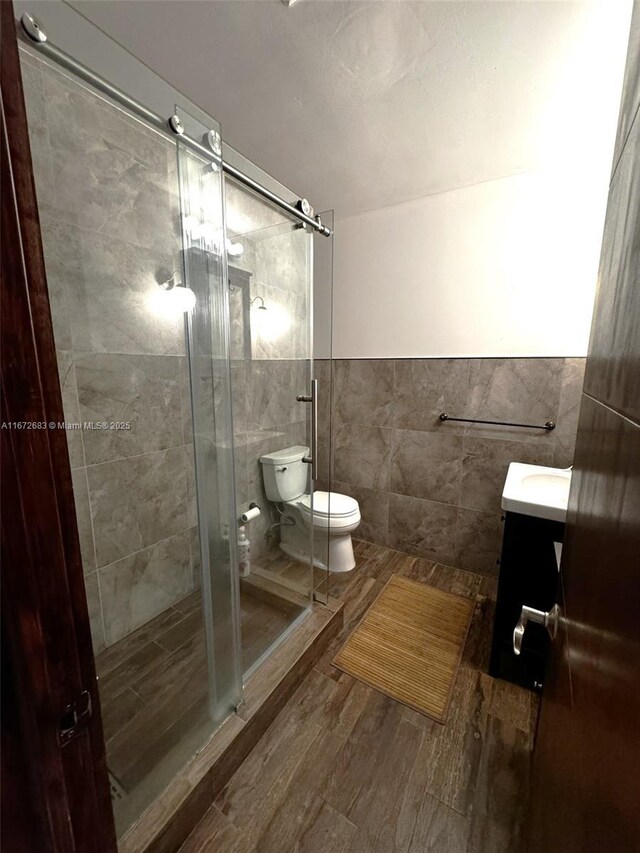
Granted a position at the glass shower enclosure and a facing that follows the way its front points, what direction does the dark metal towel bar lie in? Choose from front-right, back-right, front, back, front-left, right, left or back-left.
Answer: front-left

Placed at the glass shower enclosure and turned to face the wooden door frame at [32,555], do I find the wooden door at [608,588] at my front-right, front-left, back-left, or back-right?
front-left

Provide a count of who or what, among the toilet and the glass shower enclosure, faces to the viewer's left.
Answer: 0

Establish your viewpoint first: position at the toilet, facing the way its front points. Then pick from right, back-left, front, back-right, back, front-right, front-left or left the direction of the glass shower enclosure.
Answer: right

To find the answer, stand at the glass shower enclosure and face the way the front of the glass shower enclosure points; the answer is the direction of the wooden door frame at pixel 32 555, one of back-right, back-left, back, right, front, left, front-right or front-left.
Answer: front-right

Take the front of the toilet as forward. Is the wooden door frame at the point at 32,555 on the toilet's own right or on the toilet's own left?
on the toilet's own right

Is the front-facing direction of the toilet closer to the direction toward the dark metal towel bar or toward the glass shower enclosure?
the dark metal towel bar

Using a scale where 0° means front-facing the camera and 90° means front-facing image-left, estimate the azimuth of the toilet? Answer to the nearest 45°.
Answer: approximately 315°

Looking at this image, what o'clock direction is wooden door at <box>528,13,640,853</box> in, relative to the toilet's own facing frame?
The wooden door is roughly at 1 o'clock from the toilet.

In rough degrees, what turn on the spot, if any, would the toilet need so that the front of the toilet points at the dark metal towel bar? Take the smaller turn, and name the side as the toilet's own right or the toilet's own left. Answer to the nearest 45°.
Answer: approximately 45° to the toilet's own left

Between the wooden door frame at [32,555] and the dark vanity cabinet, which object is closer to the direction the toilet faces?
the dark vanity cabinet

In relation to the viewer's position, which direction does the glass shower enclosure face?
facing the viewer and to the right of the viewer

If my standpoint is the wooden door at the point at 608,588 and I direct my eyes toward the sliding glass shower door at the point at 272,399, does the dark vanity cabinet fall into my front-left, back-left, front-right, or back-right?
front-right

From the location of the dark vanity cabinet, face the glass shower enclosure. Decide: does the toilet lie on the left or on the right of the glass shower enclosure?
right
